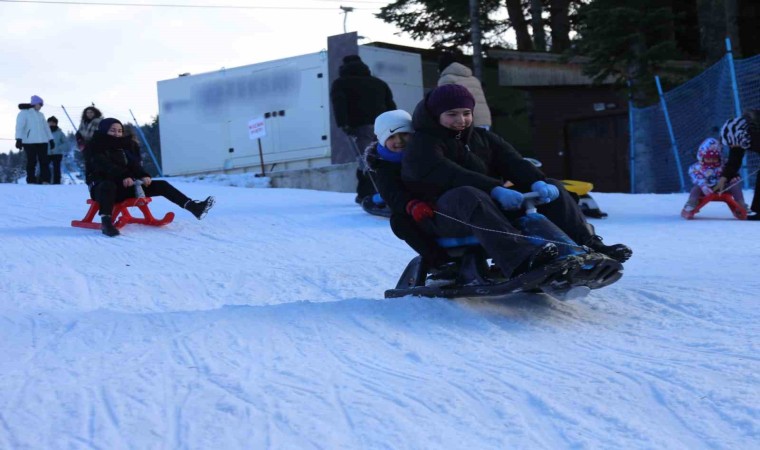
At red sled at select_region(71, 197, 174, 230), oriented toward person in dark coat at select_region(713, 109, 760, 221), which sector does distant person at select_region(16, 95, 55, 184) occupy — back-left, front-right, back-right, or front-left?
back-left

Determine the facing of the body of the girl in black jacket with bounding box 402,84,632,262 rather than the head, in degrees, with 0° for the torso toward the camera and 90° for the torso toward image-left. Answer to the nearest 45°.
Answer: approximately 315°

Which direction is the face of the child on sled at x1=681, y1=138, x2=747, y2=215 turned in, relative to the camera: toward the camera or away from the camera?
toward the camera

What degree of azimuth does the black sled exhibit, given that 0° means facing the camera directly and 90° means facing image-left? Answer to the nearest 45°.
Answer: approximately 270°

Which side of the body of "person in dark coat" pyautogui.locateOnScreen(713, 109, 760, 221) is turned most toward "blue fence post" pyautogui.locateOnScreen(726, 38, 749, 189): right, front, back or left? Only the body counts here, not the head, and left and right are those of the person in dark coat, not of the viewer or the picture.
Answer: right

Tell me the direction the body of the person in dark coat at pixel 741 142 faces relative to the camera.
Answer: to the viewer's left

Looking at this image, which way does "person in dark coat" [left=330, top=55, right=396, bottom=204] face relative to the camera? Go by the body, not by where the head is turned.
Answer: away from the camera

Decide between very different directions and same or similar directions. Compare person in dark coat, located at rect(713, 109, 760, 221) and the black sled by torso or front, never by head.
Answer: very different directions

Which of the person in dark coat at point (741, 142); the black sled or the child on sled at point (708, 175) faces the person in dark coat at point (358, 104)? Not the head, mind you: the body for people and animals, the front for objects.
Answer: the person in dark coat at point (741, 142)

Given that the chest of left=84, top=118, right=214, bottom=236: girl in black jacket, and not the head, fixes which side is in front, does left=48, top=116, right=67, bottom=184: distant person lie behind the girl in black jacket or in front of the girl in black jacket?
behind

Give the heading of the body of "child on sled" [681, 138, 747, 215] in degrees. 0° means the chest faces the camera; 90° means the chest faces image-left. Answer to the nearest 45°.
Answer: approximately 0°

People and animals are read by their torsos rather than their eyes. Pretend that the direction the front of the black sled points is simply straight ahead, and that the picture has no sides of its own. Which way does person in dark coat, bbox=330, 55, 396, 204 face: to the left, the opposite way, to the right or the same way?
to the left

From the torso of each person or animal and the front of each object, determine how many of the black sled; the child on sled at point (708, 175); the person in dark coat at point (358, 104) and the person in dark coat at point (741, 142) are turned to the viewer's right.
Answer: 1

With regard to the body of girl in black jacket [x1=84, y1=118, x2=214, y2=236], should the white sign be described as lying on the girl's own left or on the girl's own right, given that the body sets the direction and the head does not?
on the girl's own left
